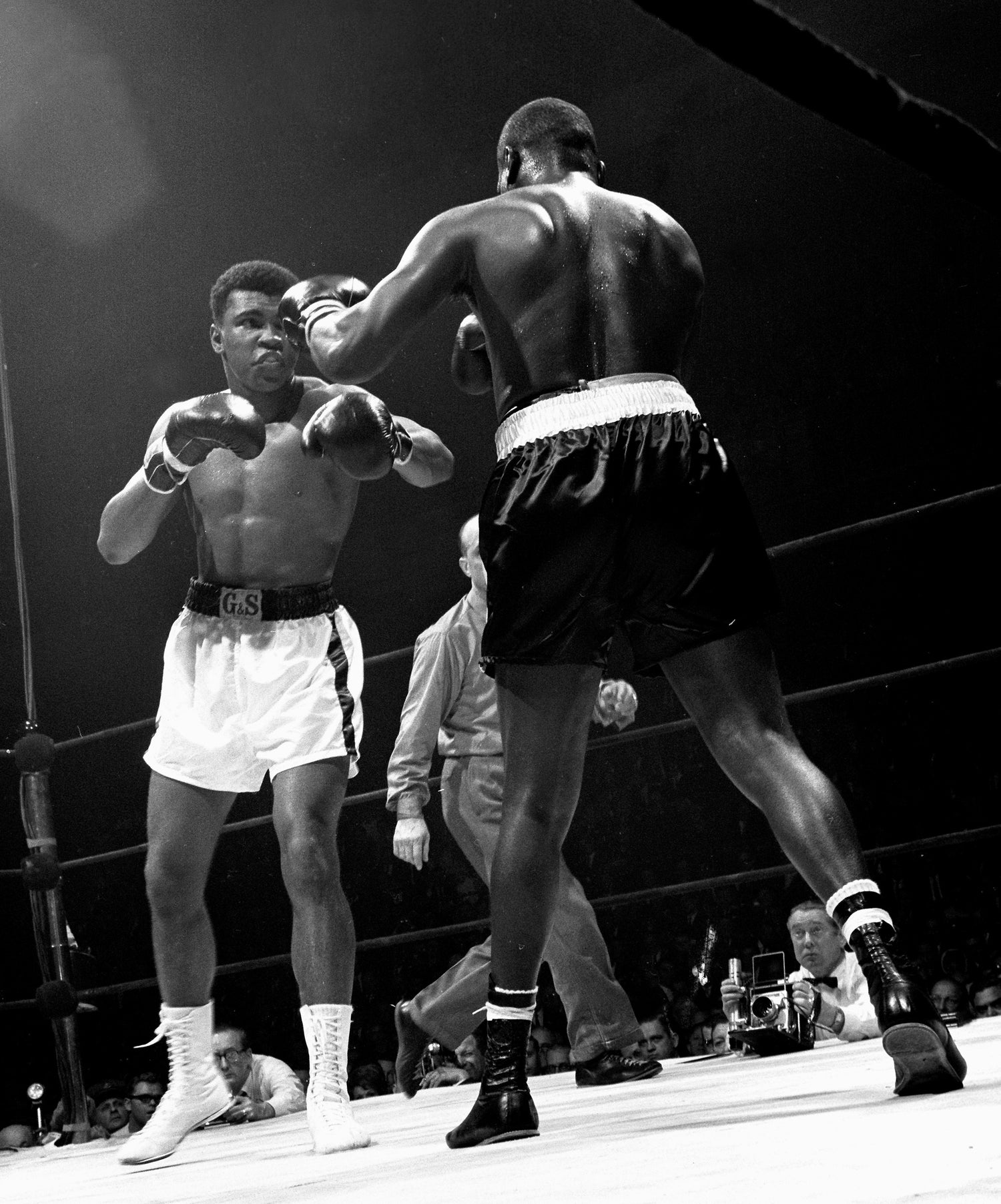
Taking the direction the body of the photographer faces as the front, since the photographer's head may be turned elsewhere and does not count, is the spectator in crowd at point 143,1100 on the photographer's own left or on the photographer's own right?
on the photographer's own right

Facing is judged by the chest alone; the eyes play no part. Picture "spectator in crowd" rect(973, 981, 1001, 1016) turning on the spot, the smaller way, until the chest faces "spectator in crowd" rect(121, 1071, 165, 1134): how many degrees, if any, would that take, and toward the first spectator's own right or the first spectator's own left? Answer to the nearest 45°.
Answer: approximately 90° to the first spectator's own right

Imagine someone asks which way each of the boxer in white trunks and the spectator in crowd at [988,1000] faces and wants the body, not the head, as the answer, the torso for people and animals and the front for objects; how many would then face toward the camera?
2
